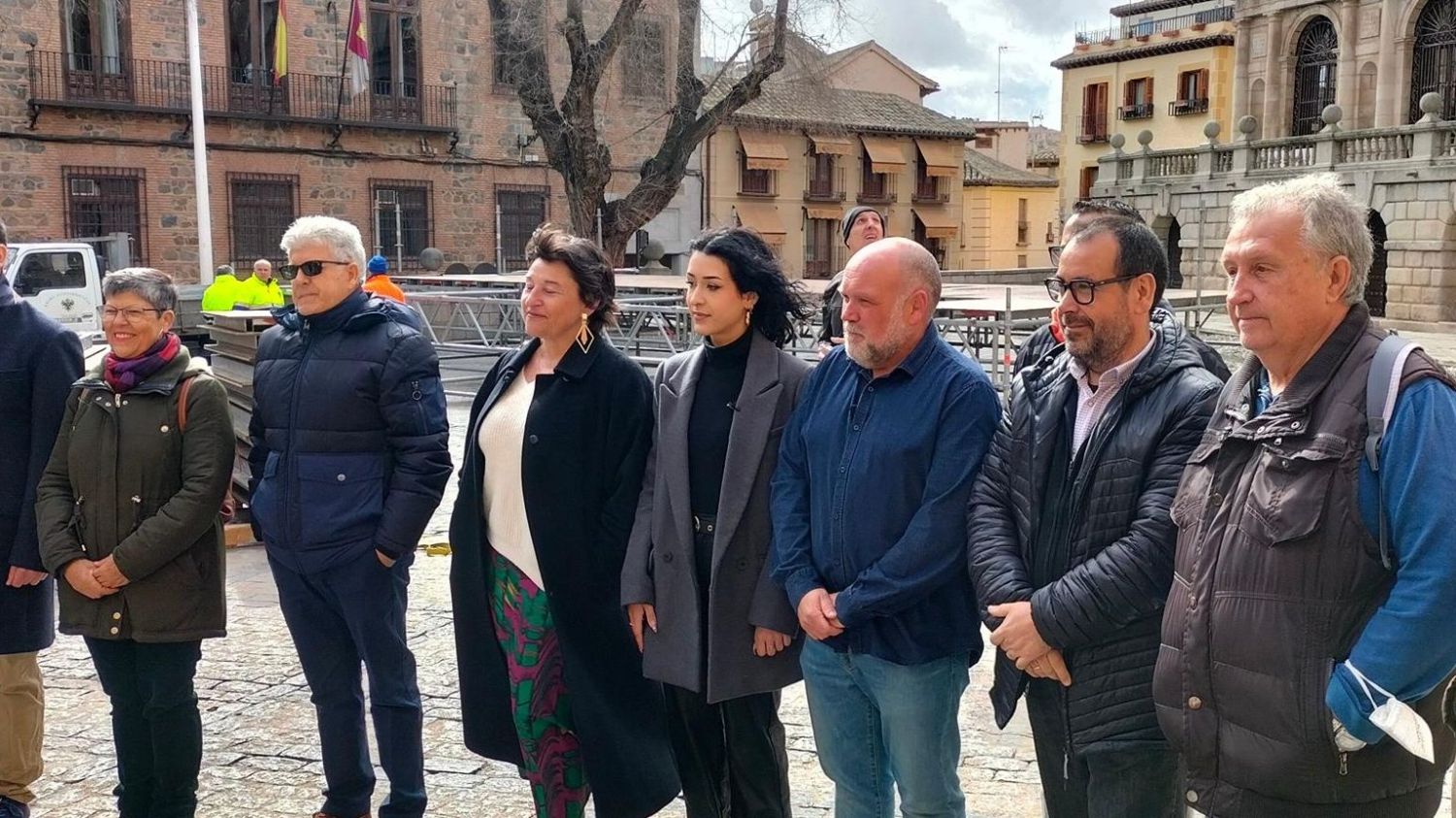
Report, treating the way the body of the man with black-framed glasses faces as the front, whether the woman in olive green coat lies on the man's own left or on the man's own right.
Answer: on the man's own right

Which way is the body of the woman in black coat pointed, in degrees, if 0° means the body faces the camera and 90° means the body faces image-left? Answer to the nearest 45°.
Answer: approximately 45°

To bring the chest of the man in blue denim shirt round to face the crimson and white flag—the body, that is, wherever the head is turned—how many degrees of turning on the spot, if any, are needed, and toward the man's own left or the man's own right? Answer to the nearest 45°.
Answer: approximately 90° to the man's own right

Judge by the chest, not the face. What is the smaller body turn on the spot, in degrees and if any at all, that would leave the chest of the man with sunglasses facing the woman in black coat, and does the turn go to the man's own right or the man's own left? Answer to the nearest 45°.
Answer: approximately 90° to the man's own left

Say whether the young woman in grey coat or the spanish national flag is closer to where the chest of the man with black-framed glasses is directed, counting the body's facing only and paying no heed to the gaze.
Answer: the young woman in grey coat

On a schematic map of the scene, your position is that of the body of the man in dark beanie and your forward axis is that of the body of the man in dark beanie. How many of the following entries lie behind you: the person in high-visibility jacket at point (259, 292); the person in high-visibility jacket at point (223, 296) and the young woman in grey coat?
2

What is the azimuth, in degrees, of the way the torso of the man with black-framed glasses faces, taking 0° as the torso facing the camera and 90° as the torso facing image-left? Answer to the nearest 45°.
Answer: approximately 45°

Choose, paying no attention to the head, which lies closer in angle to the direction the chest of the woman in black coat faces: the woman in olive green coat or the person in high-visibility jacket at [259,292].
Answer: the woman in olive green coat
